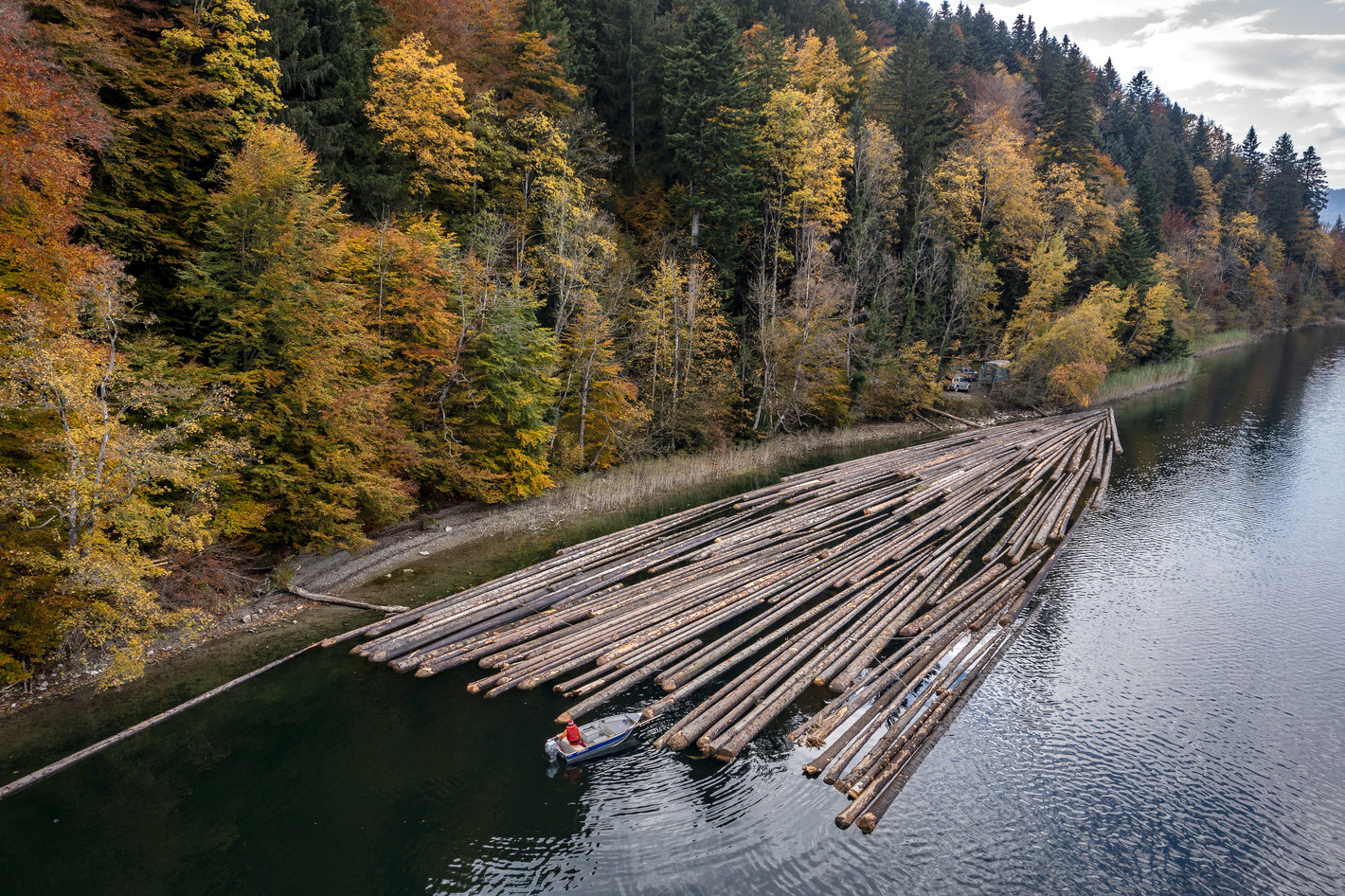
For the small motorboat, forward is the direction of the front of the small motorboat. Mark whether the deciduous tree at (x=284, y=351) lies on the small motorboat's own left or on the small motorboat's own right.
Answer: on the small motorboat's own left

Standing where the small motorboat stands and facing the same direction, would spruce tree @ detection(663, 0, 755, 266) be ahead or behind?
ahead

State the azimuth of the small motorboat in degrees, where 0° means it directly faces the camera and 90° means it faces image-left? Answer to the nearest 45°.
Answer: approximately 225°

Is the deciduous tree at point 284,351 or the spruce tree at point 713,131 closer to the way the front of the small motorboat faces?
the spruce tree
